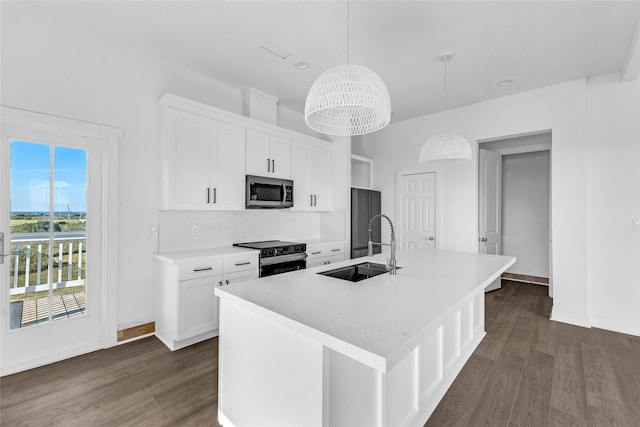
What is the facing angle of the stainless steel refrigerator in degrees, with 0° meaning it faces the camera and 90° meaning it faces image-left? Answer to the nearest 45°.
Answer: approximately 315°

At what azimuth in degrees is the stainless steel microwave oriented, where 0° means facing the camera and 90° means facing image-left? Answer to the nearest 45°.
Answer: approximately 315°

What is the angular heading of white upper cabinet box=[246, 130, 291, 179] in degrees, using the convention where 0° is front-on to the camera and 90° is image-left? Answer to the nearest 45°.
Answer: approximately 315°

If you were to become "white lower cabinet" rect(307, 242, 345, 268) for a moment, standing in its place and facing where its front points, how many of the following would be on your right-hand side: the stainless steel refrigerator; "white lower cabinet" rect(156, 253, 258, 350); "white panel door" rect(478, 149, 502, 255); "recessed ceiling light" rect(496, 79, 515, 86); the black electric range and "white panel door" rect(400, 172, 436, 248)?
2

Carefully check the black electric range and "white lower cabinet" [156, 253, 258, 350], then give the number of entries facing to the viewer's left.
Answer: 0

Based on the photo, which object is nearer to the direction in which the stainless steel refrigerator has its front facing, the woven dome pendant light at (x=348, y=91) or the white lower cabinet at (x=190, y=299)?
the woven dome pendant light

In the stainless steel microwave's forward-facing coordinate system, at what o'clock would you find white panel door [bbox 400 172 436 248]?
The white panel door is roughly at 10 o'clock from the stainless steel microwave.

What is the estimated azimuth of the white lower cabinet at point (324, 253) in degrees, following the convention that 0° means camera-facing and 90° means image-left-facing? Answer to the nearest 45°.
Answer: approximately 315°
